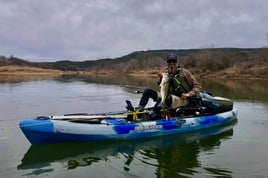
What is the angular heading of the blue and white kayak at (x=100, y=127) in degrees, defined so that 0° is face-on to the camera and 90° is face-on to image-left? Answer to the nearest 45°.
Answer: approximately 45°
